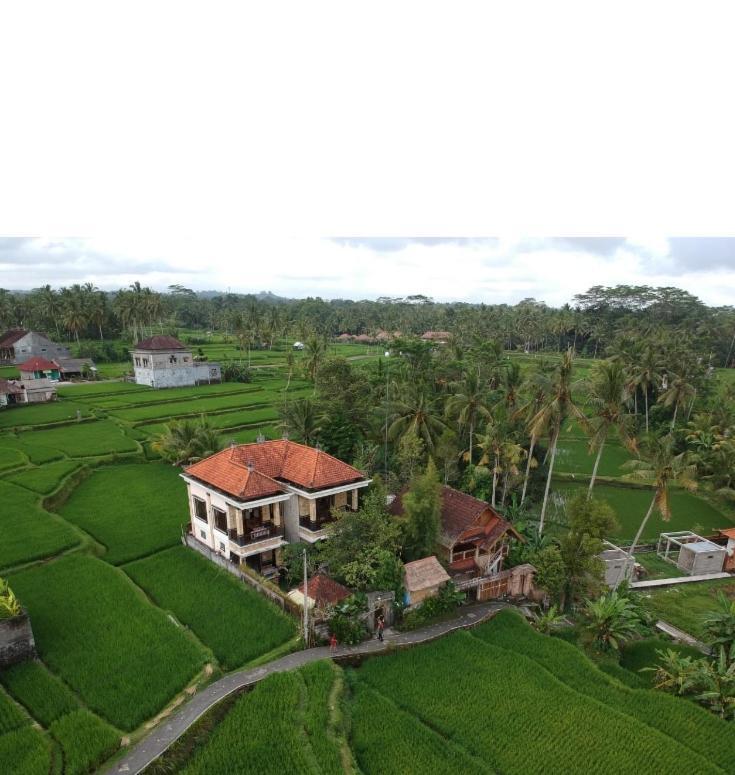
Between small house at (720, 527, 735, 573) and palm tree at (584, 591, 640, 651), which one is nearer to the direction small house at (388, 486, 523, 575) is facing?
the palm tree

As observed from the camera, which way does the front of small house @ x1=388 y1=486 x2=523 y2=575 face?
facing the viewer and to the right of the viewer

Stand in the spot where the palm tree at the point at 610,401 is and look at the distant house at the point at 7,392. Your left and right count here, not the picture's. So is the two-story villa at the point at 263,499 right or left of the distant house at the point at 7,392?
left

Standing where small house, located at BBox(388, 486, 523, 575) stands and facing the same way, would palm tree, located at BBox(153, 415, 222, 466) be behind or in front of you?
behind

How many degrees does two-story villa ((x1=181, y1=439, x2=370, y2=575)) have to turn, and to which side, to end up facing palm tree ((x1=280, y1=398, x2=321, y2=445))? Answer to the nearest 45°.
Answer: approximately 135° to its left

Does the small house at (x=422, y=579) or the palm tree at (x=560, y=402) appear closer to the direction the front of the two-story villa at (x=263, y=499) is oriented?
the small house

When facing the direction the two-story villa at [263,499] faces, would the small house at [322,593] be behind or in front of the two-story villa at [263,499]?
in front

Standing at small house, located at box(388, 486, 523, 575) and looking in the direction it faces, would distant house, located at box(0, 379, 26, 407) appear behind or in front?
behind
